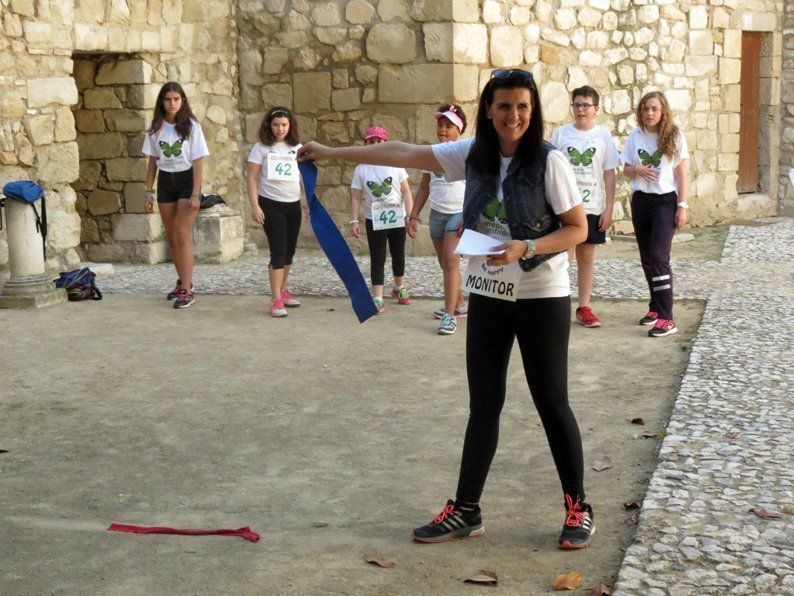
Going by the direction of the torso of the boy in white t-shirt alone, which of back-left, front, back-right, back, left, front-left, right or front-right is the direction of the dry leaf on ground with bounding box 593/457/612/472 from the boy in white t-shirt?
front

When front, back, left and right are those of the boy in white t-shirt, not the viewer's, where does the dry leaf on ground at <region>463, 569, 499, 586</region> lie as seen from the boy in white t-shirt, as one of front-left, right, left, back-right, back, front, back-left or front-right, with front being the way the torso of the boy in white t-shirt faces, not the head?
front

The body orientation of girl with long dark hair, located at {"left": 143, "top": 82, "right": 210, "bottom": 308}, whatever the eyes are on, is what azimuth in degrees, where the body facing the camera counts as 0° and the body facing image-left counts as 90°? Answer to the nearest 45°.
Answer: approximately 0°

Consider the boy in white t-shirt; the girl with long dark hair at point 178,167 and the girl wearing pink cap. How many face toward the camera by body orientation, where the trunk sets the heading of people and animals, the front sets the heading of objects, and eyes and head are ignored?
3

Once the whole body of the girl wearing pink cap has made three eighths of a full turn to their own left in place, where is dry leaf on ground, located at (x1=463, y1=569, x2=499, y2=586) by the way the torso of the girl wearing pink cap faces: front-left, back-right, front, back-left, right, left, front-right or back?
back-right

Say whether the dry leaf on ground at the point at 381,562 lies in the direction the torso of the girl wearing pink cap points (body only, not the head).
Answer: yes

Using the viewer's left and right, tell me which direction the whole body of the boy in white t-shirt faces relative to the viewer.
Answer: facing the viewer

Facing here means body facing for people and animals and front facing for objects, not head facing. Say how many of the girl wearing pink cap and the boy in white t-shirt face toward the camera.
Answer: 2

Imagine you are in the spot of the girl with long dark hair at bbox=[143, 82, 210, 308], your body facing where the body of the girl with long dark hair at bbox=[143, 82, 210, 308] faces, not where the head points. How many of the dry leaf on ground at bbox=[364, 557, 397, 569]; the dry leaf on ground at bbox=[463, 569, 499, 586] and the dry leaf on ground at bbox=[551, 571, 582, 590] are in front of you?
3

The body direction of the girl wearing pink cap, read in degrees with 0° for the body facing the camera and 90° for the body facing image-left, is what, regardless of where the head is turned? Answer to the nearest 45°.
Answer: approximately 0°

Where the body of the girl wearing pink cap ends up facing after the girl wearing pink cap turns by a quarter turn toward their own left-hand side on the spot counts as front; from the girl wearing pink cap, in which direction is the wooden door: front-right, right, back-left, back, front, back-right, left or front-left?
front-left

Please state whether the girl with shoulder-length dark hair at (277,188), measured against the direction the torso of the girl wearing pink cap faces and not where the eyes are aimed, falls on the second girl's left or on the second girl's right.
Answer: on the second girl's right
